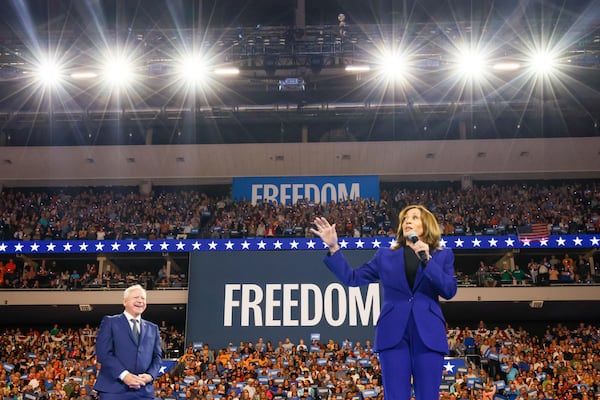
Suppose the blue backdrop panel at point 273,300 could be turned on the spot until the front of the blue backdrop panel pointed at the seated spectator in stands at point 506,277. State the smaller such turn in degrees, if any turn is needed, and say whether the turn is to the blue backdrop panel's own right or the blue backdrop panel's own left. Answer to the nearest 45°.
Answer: approximately 90° to the blue backdrop panel's own left

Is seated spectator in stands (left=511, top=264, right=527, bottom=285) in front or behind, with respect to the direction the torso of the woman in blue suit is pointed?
behind

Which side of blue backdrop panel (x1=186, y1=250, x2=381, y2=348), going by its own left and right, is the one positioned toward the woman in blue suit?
front

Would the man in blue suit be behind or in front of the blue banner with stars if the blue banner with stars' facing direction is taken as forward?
in front

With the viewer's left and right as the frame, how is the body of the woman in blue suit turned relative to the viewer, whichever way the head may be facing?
facing the viewer

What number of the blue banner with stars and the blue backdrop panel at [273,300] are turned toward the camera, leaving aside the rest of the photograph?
2

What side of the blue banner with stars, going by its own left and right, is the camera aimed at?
front
